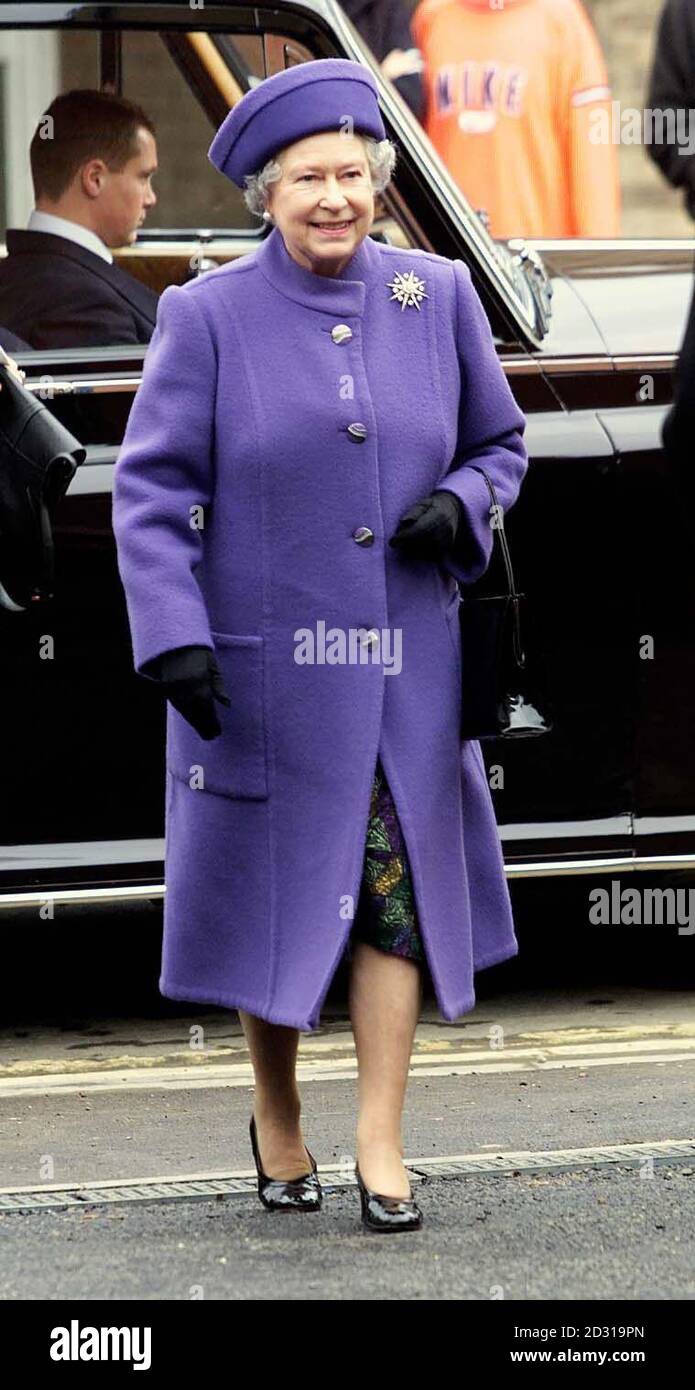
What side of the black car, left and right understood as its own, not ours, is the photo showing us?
right

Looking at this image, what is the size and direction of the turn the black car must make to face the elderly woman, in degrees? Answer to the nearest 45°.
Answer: approximately 90° to its right

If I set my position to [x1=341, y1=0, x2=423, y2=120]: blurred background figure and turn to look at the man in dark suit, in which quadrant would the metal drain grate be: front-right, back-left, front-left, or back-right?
front-left

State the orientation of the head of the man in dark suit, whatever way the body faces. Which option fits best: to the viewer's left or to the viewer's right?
to the viewer's right
